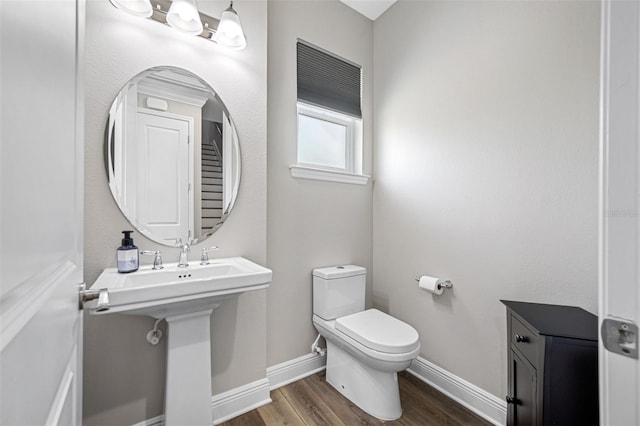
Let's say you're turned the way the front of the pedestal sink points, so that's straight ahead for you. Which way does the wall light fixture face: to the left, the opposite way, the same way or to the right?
the same way

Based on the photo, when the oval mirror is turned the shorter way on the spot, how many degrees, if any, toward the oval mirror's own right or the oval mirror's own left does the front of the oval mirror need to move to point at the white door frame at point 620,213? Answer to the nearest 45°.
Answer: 0° — it already faces it

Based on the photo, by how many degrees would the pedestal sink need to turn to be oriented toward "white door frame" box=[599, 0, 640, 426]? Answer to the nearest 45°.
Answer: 0° — it already faces it

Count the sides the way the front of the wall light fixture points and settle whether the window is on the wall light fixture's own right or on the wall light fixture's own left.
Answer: on the wall light fixture's own left

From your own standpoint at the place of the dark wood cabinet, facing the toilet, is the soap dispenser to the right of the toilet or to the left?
left

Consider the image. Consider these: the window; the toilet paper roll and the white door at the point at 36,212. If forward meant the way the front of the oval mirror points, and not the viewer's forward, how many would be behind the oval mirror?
0

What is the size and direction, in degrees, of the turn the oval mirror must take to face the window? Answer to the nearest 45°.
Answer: approximately 45° to its left

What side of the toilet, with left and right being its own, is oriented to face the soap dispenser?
right

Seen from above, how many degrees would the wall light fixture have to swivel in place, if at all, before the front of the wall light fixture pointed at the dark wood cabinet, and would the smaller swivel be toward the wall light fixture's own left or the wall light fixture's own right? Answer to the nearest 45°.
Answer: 0° — it already faces it

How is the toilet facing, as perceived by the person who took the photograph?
facing the viewer and to the right of the viewer

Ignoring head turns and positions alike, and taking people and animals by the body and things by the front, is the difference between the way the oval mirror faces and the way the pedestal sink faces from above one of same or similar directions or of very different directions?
same or similar directions

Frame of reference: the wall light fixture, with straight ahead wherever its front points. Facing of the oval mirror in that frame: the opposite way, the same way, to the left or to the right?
the same way
